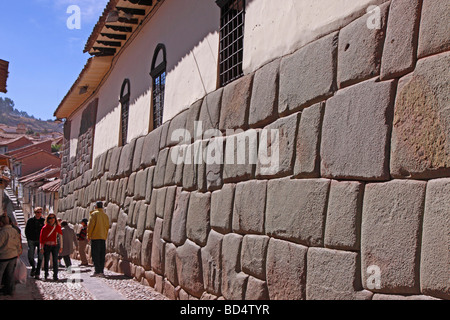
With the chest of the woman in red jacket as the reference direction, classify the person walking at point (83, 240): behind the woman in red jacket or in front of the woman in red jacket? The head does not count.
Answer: behind

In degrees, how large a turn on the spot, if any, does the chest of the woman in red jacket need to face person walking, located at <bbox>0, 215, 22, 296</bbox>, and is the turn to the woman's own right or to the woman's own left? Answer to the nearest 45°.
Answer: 0° — they already face them

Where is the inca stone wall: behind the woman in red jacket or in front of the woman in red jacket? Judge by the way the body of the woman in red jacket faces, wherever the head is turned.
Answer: in front

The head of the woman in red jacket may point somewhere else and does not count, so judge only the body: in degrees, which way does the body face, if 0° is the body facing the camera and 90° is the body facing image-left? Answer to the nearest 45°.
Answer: approximately 0°
